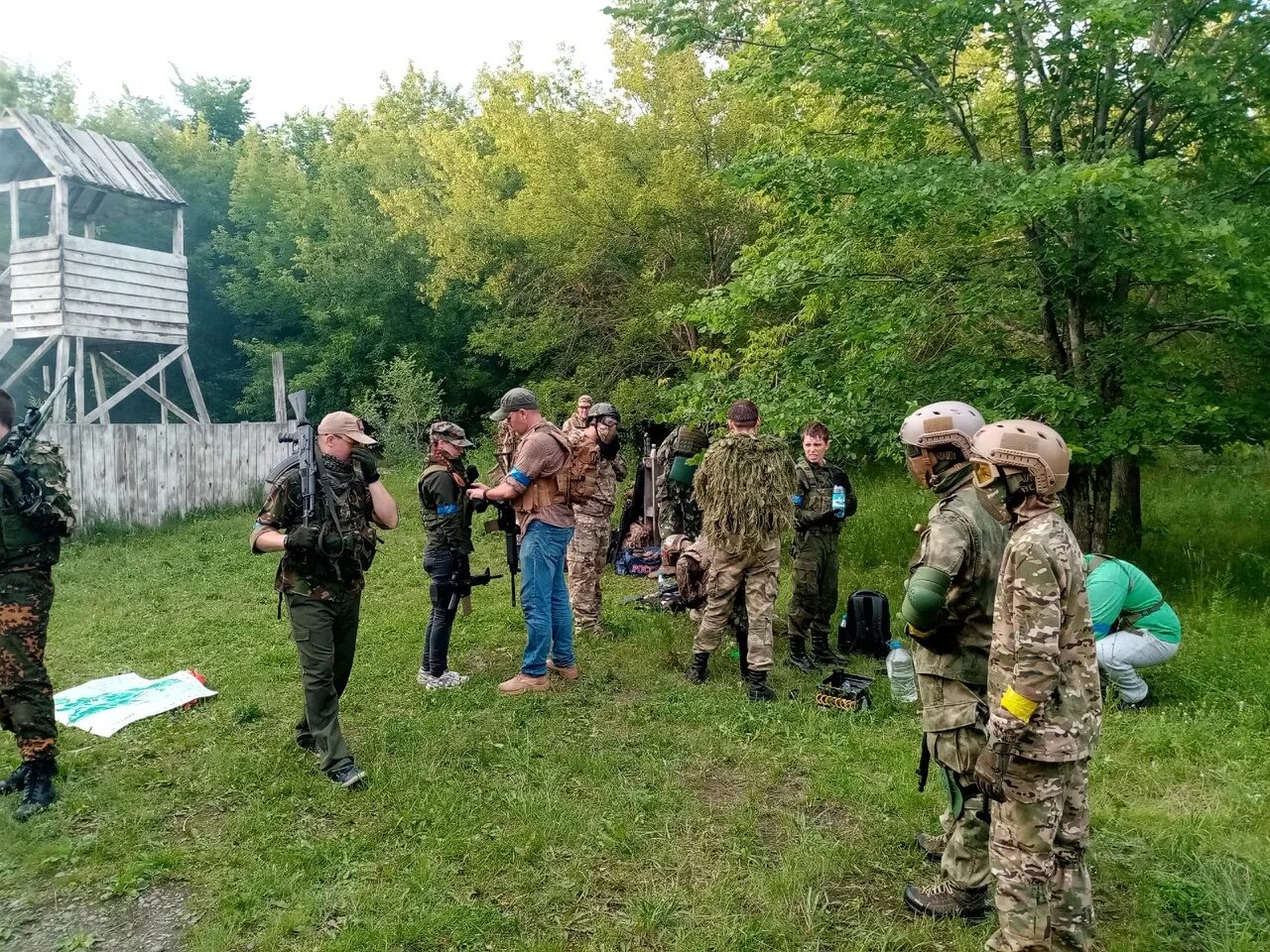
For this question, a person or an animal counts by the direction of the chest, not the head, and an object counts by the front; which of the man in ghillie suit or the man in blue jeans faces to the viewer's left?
the man in blue jeans

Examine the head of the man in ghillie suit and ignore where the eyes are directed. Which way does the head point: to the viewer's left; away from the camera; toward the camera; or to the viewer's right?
away from the camera

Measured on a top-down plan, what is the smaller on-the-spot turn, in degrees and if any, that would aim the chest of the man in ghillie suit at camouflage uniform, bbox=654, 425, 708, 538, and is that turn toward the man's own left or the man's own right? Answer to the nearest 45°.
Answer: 0° — they already face it

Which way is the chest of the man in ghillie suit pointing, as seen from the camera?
away from the camera

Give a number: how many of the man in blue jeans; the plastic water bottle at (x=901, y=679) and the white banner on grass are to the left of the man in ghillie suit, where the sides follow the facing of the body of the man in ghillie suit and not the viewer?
2

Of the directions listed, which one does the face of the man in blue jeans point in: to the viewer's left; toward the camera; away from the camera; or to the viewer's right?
to the viewer's left

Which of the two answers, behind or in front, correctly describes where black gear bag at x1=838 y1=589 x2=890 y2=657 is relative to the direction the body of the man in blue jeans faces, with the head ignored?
behind

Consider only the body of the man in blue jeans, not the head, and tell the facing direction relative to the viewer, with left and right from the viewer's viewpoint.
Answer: facing to the left of the viewer

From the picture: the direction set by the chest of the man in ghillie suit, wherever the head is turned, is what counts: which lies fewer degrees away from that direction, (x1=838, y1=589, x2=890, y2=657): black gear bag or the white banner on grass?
the black gear bag

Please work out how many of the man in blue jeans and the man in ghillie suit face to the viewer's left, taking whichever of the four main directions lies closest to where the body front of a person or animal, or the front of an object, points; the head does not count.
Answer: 1

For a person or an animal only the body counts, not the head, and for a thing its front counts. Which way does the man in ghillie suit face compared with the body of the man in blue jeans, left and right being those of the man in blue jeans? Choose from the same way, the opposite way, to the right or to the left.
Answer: to the right
